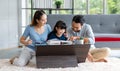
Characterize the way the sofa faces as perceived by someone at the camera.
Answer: facing the viewer

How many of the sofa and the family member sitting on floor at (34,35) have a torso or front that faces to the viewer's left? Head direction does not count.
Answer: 0

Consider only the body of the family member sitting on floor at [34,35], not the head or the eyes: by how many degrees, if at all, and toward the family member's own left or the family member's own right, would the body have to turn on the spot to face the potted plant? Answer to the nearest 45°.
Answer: approximately 135° to the family member's own left

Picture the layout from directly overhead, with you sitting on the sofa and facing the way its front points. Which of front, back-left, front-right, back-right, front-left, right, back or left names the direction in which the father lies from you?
front

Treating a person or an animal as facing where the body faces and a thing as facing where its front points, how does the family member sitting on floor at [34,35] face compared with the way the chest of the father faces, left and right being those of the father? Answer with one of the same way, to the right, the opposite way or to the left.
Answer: to the left

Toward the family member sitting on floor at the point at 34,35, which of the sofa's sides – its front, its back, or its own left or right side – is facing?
front

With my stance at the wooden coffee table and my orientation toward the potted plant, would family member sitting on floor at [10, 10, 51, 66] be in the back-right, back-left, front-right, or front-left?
front-left

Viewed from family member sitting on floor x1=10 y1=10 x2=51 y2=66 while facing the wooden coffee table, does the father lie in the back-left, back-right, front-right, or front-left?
front-left

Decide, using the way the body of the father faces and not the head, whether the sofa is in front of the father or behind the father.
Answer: behind

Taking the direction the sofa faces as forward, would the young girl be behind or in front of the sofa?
in front

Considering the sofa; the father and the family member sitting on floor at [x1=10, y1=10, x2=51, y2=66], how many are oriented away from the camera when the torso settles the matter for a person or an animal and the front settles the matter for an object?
0

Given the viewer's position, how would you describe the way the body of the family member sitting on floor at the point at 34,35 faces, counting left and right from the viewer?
facing the viewer and to the right of the viewer

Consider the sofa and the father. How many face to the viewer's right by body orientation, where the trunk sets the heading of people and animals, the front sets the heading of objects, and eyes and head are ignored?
0

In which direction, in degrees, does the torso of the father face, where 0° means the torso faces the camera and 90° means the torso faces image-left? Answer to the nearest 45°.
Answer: approximately 45°
